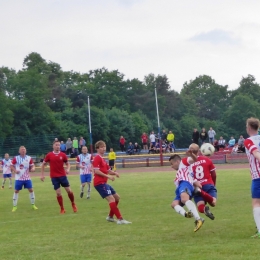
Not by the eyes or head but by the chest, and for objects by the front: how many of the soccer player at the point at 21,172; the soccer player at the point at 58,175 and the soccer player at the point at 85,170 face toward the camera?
3

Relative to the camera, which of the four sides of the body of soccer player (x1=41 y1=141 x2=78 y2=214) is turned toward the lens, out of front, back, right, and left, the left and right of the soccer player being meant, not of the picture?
front

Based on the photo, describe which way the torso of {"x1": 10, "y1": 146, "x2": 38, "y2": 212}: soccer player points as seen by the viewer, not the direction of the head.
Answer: toward the camera

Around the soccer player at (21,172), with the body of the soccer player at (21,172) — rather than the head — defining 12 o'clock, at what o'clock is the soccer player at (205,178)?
the soccer player at (205,178) is roughly at 11 o'clock from the soccer player at (21,172).

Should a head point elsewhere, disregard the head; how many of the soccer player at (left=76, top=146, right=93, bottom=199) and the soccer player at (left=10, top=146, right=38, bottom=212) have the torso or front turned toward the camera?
2

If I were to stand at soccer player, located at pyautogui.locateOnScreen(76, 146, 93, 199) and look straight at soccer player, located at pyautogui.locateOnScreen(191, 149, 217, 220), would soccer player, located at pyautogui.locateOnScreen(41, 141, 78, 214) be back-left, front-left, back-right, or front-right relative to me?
front-right

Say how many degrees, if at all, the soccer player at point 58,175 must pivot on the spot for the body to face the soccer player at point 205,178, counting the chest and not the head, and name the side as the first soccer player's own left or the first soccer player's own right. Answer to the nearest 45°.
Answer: approximately 45° to the first soccer player's own left

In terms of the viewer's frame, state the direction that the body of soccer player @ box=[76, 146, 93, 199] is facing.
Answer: toward the camera

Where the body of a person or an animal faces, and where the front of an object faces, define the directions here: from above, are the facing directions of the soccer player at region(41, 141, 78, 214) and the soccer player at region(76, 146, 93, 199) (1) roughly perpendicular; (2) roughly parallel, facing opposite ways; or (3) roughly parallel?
roughly parallel

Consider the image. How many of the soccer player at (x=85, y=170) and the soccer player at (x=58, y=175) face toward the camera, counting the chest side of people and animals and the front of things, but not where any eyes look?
2

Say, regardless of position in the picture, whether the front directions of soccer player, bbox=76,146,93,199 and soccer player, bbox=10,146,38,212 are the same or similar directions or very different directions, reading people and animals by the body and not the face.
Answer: same or similar directions

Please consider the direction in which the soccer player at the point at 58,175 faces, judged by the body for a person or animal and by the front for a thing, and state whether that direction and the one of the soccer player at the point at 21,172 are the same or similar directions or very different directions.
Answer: same or similar directions

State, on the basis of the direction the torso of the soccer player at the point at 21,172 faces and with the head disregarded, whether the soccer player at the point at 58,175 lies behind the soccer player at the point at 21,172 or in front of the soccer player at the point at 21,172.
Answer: in front

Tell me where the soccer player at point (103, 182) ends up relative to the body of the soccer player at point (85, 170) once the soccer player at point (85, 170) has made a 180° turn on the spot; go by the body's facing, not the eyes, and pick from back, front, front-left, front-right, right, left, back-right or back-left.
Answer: back
